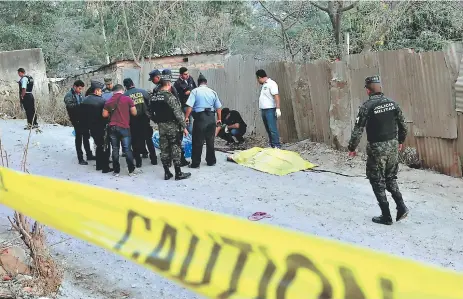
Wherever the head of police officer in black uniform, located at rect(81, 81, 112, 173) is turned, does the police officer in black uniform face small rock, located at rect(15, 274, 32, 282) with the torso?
no

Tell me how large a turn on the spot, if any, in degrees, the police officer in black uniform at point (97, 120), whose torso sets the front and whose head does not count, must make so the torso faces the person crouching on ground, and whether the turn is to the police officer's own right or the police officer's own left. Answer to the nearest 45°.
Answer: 0° — they already face them

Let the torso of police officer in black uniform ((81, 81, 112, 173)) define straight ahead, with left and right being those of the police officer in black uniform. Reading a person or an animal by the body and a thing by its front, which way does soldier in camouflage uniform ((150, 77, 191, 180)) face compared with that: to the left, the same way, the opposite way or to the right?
the same way

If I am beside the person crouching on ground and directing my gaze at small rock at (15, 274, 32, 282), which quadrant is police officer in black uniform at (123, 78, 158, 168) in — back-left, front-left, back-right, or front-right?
front-right

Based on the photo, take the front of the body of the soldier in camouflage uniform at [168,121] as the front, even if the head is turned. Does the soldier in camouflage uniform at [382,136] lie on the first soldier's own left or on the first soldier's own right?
on the first soldier's own right

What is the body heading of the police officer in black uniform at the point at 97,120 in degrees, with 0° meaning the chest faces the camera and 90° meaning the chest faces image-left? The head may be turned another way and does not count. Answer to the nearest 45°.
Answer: approximately 225°
